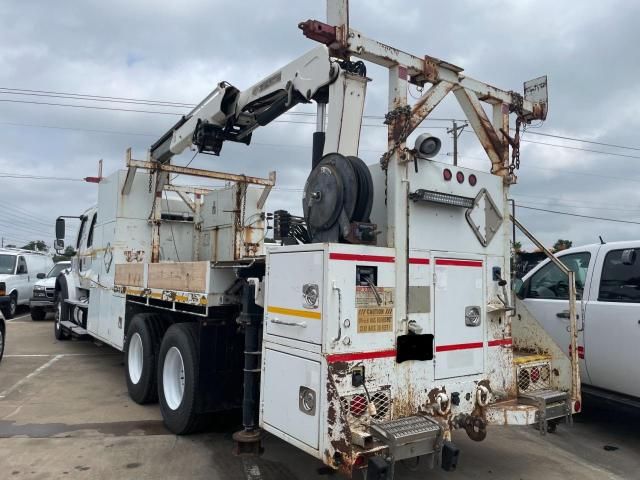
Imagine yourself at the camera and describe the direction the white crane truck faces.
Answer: facing away from the viewer and to the left of the viewer

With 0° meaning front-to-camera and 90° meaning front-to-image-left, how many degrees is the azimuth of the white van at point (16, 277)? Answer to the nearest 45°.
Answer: approximately 45°

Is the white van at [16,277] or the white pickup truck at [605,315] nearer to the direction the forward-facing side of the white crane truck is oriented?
the white van

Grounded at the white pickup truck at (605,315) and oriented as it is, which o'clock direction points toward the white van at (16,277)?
The white van is roughly at 11 o'clock from the white pickup truck.

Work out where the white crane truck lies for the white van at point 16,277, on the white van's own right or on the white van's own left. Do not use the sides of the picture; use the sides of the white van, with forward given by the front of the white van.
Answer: on the white van's own left

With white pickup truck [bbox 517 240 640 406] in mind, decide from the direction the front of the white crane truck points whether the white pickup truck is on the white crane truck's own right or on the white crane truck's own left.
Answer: on the white crane truck's own right

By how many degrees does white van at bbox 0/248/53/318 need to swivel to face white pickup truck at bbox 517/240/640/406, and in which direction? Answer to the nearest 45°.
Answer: approximately 45° to its left
